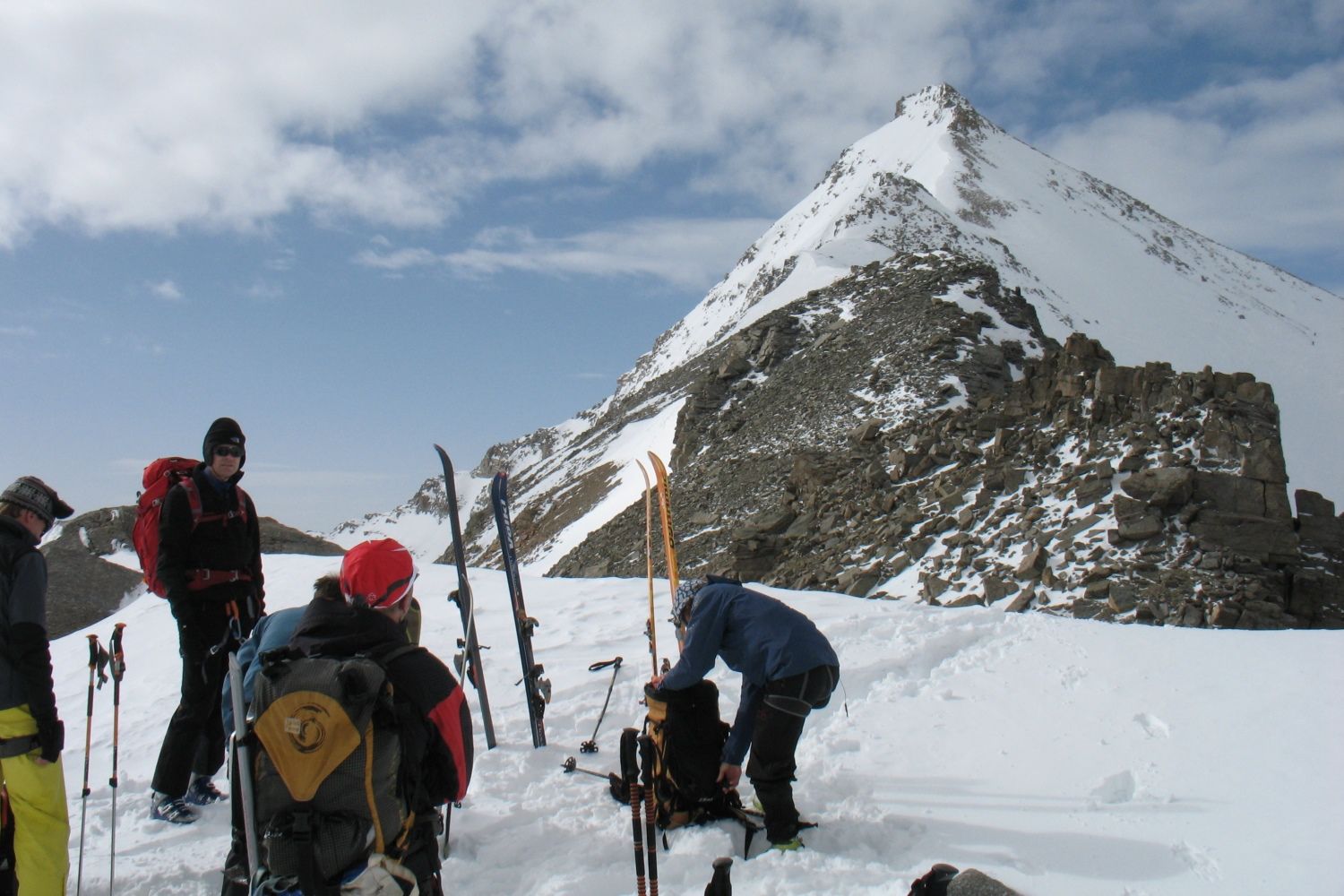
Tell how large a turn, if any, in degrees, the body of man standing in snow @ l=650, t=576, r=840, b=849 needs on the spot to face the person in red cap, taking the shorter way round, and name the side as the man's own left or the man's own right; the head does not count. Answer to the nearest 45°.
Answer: approximately 45° to the man's own left

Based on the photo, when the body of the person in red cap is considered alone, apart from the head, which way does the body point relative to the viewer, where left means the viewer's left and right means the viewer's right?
facing away from the viewer and to the right of the viewer

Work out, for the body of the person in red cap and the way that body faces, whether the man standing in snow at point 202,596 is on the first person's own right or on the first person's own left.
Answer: on the first person's own left

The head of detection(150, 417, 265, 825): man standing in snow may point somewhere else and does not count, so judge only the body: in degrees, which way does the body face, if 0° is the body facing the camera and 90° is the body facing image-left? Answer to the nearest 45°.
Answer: approximately 315°

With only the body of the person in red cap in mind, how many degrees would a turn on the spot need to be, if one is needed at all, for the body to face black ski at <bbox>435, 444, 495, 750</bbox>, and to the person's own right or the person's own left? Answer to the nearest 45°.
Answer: approximately 45° to the person's own left

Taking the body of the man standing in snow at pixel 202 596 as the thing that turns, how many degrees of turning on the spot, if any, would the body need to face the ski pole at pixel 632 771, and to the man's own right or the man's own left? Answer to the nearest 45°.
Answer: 0° — they already face it

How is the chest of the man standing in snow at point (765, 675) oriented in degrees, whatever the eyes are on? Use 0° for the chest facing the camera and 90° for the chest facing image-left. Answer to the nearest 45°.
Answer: approximately 90°

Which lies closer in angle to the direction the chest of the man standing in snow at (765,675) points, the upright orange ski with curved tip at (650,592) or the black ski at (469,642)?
the black ski

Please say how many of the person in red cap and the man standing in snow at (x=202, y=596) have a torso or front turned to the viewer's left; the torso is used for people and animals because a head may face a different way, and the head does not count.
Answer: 0

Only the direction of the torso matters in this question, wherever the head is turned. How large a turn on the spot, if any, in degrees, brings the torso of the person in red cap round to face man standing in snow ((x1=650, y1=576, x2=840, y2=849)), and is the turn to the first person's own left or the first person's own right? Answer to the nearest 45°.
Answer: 0° — they already face them

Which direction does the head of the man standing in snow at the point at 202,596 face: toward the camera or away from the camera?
toward the camera

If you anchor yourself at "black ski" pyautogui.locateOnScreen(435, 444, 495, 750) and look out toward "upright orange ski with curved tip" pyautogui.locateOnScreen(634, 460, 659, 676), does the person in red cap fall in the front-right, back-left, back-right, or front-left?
back-right

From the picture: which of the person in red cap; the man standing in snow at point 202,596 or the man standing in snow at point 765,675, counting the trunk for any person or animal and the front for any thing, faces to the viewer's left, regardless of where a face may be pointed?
the man standing in snow at point 765,675
